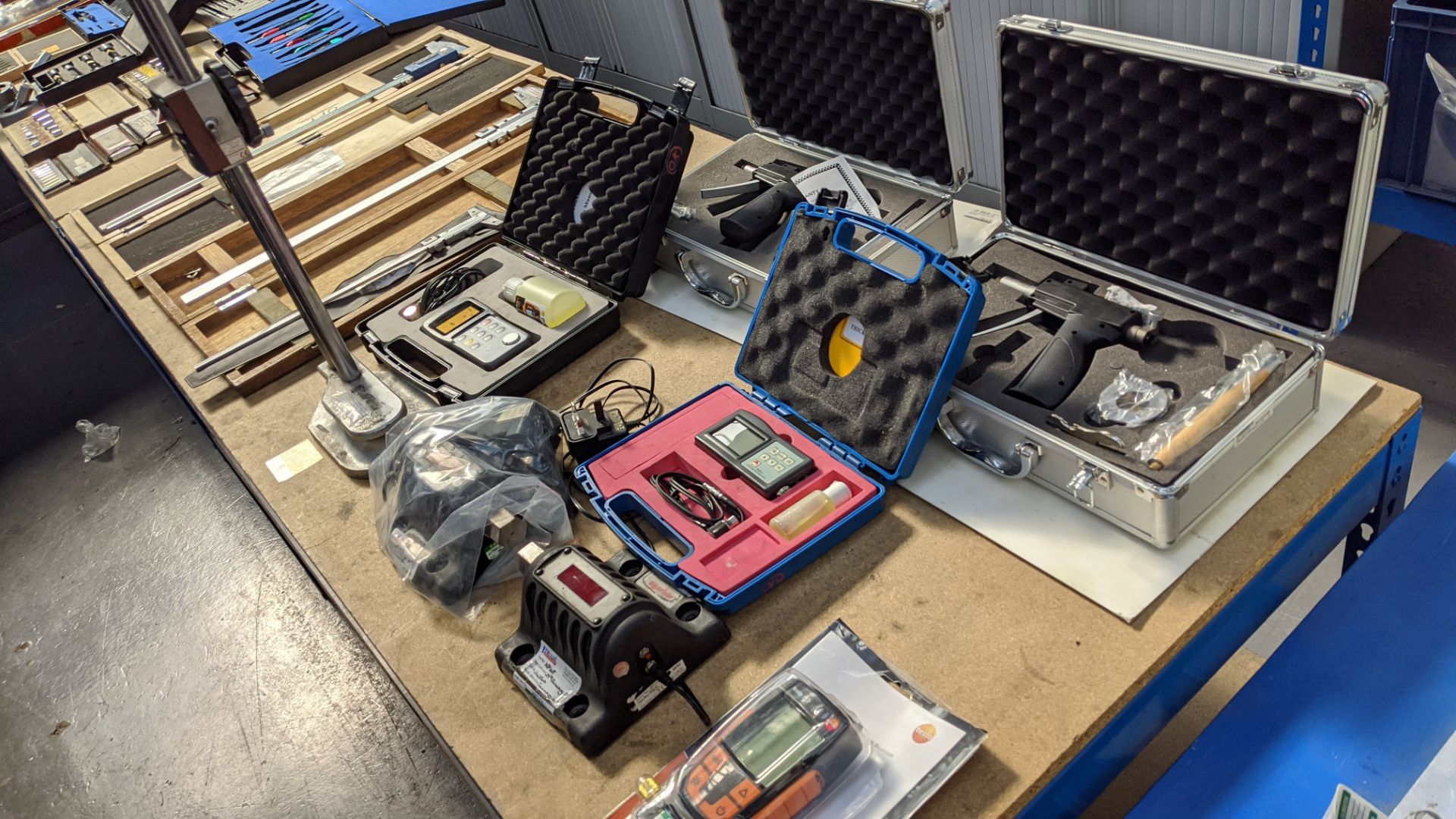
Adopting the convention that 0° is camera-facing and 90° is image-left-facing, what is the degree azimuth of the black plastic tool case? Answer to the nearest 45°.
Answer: approximately 45°

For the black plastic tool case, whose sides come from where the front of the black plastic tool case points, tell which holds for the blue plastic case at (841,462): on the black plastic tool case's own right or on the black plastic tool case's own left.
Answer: on the black plastic tool case's own left

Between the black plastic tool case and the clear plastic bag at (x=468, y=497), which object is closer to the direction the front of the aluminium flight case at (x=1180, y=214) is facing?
the clear plastic bag

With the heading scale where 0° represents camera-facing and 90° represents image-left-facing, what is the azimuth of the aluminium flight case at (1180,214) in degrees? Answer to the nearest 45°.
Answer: approximately 45°

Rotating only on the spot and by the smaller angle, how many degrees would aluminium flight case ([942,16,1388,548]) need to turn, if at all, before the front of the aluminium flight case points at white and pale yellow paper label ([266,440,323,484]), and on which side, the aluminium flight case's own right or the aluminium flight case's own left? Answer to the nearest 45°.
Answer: approximately 45° to the aluminium flight case's own right

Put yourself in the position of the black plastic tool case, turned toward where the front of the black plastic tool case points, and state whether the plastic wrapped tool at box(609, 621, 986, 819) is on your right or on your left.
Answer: on your left

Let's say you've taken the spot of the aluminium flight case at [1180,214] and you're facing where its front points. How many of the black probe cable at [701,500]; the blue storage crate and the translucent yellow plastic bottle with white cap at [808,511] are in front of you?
2

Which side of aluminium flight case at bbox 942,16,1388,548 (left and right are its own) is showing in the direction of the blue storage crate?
back

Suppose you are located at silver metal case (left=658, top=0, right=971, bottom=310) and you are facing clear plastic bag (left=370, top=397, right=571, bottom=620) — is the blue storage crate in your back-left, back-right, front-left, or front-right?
back-left

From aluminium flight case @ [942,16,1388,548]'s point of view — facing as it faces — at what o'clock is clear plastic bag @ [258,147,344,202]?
The clear plastic bag is roughly at 2 o'clock from the aluminium flight case.

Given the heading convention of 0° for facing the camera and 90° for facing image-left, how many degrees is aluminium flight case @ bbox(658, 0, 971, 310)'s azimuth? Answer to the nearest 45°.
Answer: approximately 45°

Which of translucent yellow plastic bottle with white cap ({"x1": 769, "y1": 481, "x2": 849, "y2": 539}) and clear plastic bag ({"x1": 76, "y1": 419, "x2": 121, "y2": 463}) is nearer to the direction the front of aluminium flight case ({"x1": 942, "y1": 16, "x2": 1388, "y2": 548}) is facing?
the translucent yellow plastic bottle with white cap
